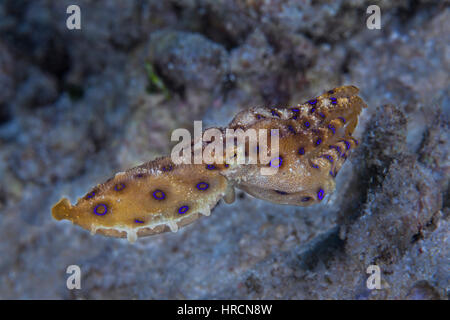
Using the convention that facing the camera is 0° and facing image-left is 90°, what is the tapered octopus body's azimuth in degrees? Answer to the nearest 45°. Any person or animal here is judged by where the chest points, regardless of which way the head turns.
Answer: approximately 270°
